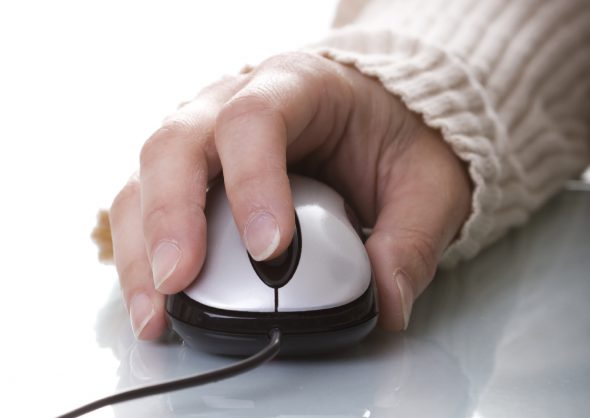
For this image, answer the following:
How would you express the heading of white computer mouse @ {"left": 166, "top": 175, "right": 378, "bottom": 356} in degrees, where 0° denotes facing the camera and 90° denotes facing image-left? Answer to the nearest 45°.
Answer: approximately 0°
